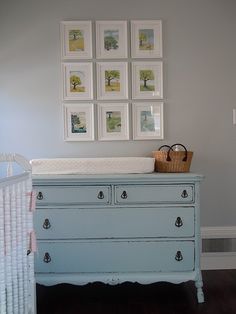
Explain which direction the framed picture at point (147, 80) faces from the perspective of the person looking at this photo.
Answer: facing the viewer

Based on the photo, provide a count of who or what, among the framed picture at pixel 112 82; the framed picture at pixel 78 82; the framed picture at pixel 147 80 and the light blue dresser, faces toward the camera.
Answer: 4

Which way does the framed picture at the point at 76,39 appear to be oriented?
toward the camera

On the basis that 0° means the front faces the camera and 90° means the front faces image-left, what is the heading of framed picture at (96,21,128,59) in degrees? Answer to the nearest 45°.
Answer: approximately 0°

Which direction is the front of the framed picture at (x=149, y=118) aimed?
toward the camera
